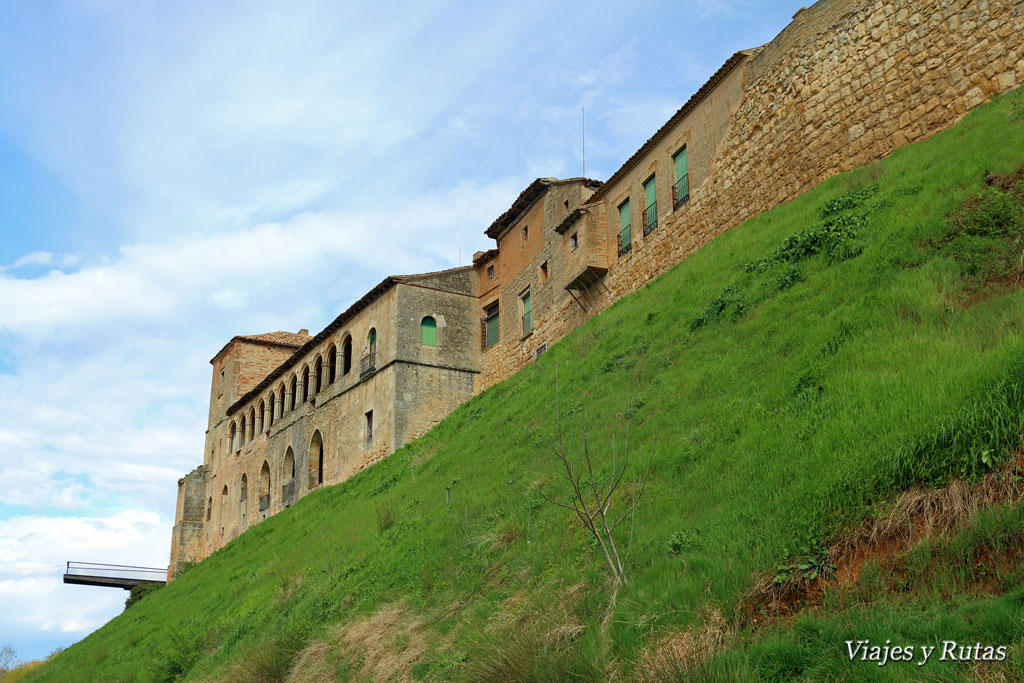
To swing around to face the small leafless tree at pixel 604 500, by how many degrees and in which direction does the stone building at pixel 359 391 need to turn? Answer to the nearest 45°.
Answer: approximately 45° to its left

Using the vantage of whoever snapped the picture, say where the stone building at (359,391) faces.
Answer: facing the viewer and to the left of the viewer

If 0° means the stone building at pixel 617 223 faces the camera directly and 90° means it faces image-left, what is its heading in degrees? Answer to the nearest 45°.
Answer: approximately 45°

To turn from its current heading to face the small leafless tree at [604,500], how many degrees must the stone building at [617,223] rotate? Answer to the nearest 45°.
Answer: approximately 45° to its left
